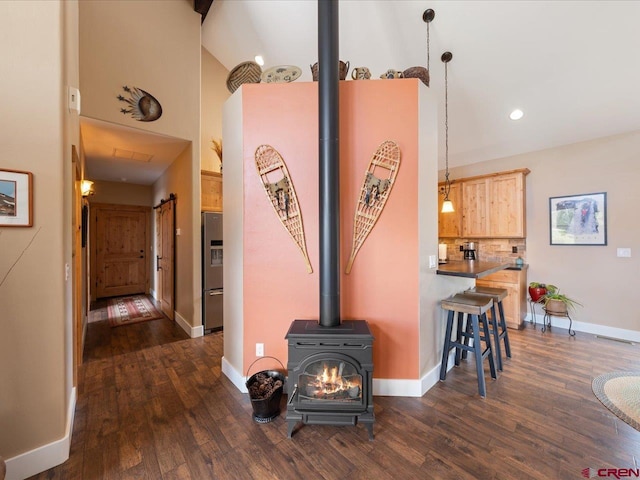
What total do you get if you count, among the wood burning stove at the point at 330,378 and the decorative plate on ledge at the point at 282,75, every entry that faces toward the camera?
2

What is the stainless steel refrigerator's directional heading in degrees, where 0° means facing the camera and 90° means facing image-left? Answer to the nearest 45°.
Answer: approximately 315°

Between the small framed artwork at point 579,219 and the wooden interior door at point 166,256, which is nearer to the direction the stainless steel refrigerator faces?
the small framed artwork

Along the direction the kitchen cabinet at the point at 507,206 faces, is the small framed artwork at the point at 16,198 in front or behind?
in front

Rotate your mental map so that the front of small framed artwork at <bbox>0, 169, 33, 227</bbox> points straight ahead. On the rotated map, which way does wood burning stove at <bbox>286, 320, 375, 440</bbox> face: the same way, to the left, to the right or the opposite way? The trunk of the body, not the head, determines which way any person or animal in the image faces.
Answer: to the right
